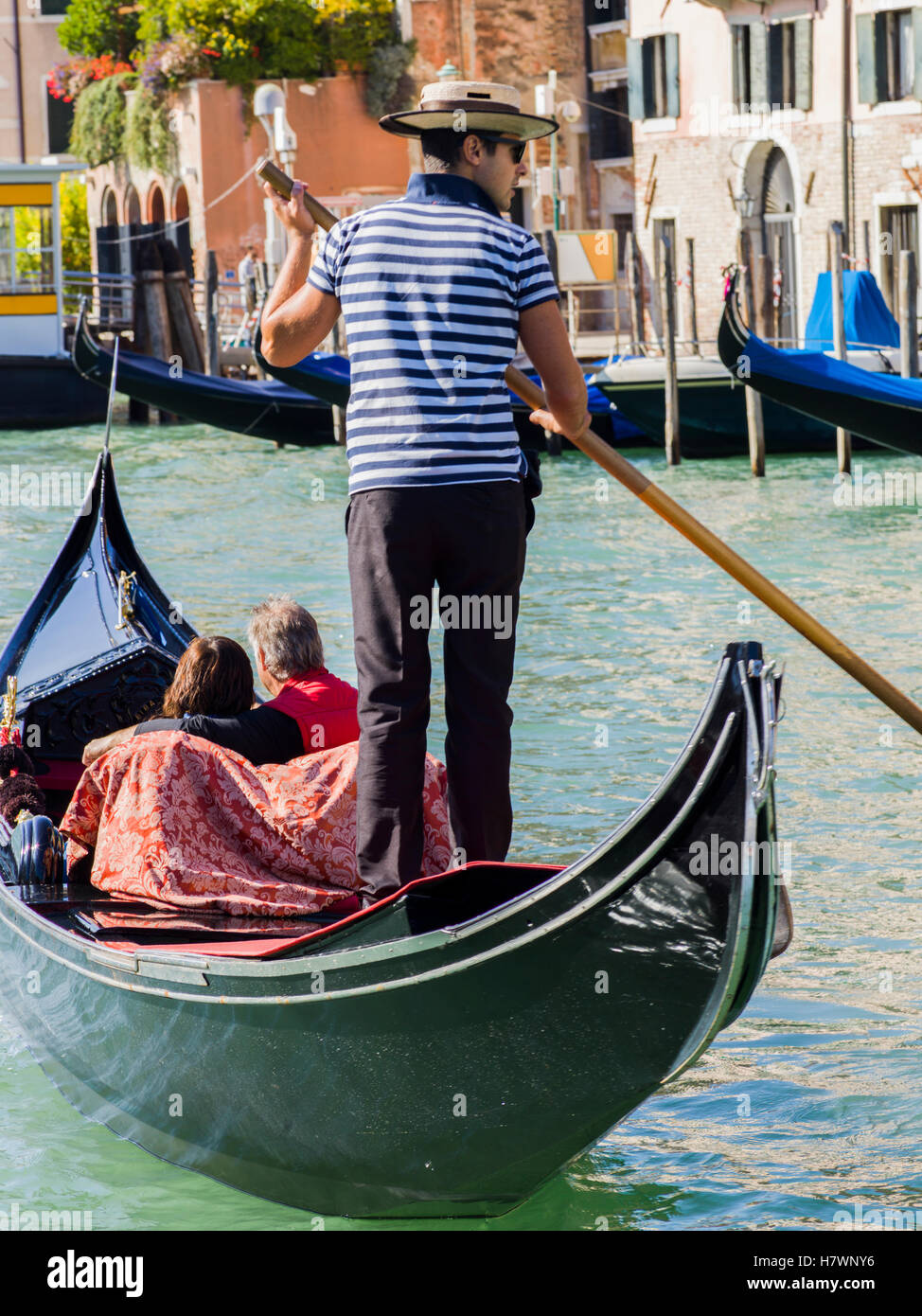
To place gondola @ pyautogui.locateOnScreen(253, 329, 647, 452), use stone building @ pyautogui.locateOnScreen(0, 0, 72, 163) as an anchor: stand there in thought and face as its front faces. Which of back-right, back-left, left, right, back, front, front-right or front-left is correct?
front

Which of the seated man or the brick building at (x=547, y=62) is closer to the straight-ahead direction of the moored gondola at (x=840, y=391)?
the seated man

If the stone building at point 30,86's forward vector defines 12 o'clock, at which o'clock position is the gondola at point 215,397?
The gondola is roughly at 12 o'clock from the stone building.

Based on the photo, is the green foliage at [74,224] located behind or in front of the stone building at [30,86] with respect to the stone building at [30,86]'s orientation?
in front

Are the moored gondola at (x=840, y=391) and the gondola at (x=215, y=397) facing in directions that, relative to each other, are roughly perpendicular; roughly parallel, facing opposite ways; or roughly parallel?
roughly parallel

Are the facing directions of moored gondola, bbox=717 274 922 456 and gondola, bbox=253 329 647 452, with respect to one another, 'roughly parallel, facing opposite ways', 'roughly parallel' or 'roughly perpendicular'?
roughly parallel

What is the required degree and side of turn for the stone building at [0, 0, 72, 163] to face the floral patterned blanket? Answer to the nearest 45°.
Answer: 0° — it already faces it

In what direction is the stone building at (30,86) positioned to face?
toward the camera

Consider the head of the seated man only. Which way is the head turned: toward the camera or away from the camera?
away from the camera

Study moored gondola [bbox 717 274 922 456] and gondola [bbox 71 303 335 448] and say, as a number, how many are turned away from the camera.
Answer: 0

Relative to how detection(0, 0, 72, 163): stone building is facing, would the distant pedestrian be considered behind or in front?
in front
